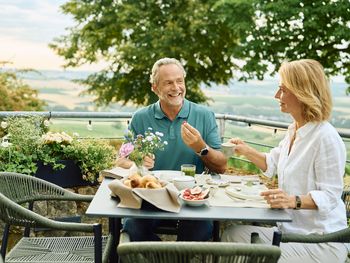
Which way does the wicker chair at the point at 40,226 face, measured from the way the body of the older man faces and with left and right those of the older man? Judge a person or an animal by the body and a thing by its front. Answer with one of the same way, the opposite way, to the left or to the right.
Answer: to the left

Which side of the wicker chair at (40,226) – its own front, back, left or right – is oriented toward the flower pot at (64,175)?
left

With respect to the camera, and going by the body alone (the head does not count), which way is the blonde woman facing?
to the viewer's left

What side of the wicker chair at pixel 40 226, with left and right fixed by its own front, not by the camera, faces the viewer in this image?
right

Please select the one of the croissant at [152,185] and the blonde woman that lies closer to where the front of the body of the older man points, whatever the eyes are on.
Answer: the croissant

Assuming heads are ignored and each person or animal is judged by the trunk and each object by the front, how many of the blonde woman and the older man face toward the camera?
1

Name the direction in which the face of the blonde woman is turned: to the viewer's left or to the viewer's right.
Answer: to the viewer's left

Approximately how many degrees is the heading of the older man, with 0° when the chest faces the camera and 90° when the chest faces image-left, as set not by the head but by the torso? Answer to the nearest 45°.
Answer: approximately 0°

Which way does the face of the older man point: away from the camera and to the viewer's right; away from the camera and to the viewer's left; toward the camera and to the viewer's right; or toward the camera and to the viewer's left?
toward the camera and to the viewer's right
